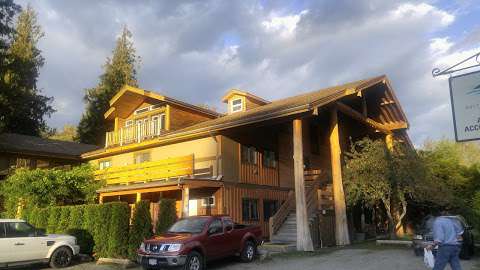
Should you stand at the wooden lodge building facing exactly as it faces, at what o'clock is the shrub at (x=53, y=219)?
The shrub is roughly at 4 o'clock from the wooden lodge building.

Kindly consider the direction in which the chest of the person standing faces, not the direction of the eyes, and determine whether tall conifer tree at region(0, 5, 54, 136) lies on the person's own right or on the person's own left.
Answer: on the person's own left

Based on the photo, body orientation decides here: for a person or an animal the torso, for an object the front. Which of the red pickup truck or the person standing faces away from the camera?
the person standing

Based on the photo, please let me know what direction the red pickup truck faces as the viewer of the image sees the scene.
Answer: facing the viewer and to the left of the viewer

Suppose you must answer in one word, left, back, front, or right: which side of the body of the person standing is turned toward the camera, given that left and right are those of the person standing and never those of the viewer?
back

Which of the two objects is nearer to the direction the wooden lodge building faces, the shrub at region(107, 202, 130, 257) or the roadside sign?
the roadside sign

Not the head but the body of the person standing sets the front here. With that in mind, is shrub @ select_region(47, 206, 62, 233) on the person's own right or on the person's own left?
on the person's own left

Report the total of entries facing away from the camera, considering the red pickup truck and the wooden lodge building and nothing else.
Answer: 0
